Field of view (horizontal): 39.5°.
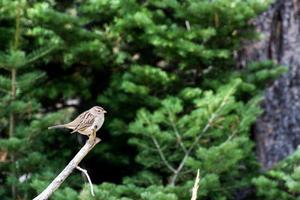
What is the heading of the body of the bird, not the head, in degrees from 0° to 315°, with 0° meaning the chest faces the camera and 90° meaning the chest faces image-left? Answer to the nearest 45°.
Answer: approximately 270°

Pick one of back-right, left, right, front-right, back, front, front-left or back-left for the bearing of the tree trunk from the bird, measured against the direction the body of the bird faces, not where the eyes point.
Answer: front-left
